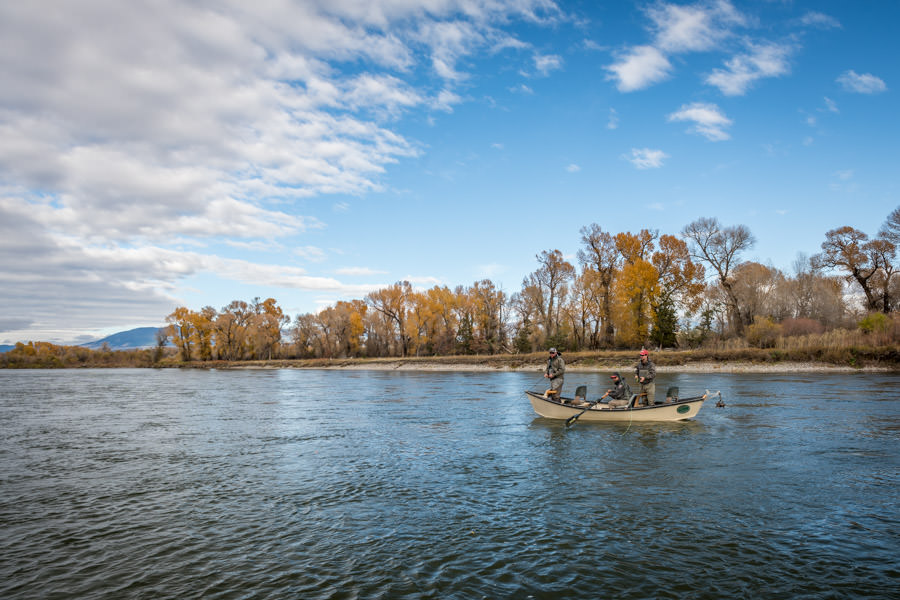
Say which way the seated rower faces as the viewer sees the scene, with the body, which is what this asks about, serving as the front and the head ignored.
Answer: to the viewer's left

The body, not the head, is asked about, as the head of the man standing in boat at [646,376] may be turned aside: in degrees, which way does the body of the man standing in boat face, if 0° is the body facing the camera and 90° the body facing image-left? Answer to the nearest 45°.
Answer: approximately 45°

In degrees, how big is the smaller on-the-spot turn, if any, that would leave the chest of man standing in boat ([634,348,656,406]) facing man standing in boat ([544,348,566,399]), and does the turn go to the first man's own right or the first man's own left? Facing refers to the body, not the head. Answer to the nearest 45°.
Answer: approximately 45° to the first man's own right

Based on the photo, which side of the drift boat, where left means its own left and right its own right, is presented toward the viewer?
left
